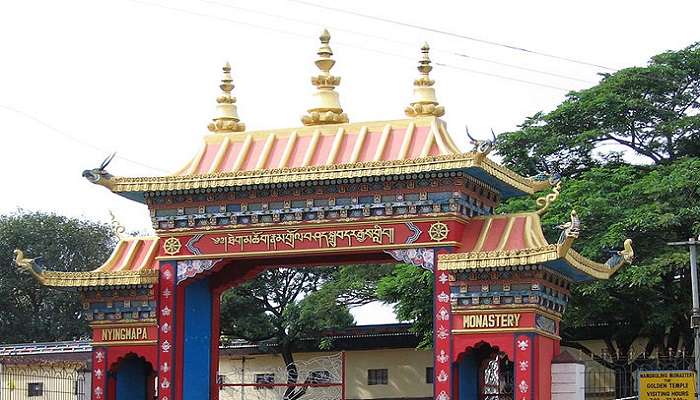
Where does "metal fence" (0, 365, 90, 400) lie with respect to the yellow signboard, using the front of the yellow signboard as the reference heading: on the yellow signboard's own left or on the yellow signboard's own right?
on the yellow signboard's own right

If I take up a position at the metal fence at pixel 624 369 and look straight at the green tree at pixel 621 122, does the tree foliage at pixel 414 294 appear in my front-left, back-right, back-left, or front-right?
front-left

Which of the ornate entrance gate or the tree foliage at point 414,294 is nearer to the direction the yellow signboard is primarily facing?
the ornate entrance gate

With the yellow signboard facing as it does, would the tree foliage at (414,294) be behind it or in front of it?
behind

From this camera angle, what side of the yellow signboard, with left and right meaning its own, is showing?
front

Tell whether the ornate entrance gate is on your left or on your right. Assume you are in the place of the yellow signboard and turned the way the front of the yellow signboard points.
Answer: on your right

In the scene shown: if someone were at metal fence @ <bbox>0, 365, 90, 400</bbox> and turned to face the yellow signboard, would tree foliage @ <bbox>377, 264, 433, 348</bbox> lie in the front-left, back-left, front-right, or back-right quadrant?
front-left

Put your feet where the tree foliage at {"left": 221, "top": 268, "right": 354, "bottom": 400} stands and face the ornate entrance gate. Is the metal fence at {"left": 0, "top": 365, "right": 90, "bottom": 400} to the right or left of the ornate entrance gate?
right

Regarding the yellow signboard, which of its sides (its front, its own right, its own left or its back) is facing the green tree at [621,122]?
back

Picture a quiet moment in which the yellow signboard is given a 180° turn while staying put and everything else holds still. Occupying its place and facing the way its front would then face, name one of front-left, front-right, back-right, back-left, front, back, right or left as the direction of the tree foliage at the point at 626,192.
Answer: front
